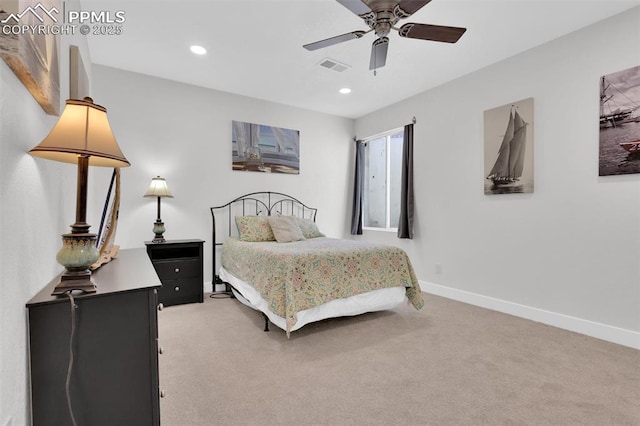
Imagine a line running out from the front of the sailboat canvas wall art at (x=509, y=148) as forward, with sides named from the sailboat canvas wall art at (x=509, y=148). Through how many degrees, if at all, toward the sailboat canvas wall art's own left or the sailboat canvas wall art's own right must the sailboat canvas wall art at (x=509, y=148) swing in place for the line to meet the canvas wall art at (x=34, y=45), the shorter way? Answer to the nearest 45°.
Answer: approximately 45° to the sailboat canvas wall art's own left

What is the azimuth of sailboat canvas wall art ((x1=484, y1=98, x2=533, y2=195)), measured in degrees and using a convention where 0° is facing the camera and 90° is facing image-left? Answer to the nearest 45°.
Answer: approximately 45°

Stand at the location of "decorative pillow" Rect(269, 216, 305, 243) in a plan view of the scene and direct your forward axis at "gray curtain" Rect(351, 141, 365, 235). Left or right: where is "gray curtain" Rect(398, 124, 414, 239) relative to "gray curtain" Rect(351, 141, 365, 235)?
right

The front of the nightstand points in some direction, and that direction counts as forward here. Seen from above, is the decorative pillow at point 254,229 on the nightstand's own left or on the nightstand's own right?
on the nightstand's own left

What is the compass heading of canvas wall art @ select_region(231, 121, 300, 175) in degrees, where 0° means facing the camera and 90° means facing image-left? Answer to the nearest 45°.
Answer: approximately 315°

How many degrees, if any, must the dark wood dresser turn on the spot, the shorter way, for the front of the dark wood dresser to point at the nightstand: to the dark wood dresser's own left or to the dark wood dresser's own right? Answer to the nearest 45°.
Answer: approximately 90° to the dark wood dresser's own left
